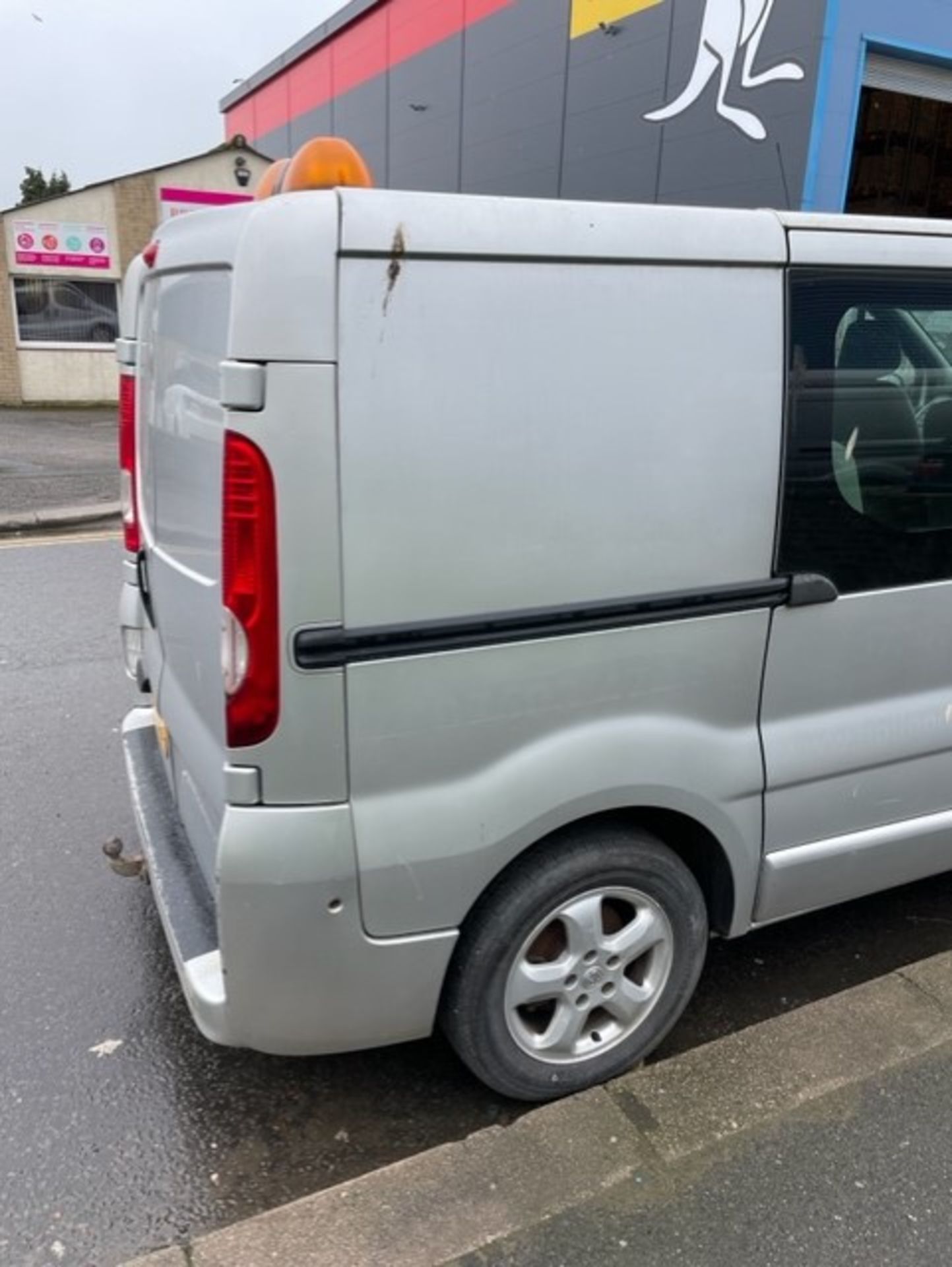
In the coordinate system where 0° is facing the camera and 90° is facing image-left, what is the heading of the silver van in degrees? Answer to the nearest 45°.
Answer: approximately 225°
